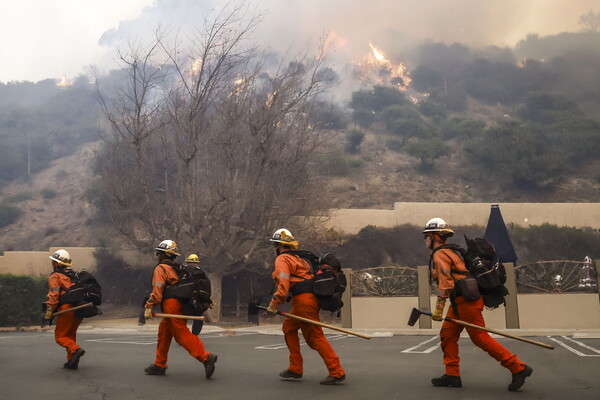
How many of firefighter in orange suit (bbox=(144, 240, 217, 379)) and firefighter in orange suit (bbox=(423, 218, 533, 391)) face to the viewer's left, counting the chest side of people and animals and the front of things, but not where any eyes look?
2

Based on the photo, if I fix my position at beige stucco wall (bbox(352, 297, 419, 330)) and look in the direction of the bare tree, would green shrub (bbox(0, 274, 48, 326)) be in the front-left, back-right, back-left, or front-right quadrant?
front-left

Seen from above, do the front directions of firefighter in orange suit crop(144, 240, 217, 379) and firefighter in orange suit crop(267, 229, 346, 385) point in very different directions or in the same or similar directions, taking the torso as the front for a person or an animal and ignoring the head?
same or similar directions

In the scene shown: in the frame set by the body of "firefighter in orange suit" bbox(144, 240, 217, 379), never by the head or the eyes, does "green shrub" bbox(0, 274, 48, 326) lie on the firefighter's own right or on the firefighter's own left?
on the firefighter's own right

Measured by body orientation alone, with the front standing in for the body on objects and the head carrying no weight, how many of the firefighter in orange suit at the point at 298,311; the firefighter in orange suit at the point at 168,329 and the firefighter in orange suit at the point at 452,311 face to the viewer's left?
3

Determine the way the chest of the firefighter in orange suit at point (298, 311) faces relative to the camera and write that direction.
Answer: to the viewer's left

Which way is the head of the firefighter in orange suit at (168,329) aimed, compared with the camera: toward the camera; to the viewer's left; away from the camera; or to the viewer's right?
to the viewer's left

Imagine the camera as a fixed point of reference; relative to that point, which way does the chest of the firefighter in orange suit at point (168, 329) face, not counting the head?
to the viewer's left

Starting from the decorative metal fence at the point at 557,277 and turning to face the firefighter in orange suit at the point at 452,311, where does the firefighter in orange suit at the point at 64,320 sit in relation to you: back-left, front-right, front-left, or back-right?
front-right

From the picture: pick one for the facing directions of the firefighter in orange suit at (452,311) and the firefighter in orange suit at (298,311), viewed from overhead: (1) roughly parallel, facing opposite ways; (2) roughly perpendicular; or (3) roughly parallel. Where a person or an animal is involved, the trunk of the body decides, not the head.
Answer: roughly parallel

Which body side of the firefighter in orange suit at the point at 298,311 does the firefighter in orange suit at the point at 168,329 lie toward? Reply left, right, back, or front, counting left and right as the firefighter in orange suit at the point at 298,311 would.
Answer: front

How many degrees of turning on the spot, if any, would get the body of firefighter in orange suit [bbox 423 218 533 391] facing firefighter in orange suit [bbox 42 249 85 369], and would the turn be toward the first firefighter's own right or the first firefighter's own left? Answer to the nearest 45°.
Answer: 0° — they already face them

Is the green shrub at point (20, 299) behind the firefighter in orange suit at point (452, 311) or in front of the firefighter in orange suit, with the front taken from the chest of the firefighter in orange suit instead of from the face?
in front

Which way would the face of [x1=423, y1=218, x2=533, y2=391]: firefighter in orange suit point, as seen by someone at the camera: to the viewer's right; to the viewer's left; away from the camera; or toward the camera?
to the viewer's left

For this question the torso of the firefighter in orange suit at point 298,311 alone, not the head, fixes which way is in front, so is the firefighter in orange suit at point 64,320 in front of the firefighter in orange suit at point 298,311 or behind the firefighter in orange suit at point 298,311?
in front

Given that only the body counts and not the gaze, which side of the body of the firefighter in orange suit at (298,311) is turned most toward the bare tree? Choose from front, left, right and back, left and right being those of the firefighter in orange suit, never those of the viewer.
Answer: right

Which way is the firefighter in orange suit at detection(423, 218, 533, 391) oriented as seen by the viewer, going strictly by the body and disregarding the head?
to the viewer's left

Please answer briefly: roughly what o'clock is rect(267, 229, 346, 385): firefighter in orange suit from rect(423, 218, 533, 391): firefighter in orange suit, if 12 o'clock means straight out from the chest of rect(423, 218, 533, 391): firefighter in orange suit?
rect(267, 229, 346, 385): firefighter in orange suit is roughly at 12 o'clock from rect(423, 218, 533, 391): firefighter in orange suit.
